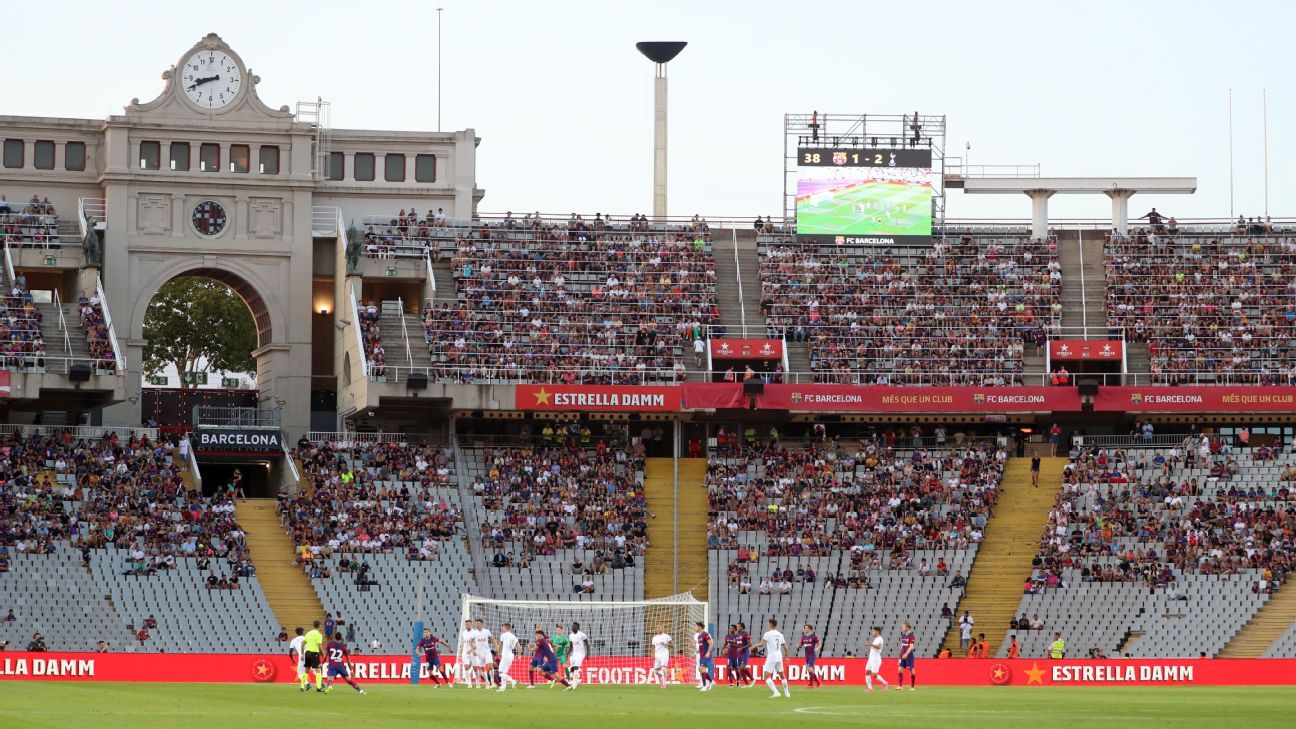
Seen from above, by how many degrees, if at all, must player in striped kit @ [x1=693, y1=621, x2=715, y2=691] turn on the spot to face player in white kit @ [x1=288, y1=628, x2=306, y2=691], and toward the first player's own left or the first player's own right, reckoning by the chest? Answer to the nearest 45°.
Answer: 0° — they already face them

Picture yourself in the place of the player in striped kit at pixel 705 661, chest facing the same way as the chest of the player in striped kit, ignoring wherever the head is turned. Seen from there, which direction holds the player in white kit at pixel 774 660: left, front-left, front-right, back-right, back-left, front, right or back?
back-left

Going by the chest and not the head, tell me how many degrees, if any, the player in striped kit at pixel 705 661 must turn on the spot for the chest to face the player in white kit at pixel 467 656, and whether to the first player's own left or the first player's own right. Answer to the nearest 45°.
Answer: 0° — they already face them

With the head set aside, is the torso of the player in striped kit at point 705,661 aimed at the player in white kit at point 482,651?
yes

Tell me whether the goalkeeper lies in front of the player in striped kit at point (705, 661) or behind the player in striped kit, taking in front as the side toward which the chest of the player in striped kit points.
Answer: in front

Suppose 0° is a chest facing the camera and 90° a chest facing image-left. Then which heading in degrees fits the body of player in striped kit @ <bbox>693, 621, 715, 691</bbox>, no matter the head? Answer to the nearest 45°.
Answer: approximately 90°
